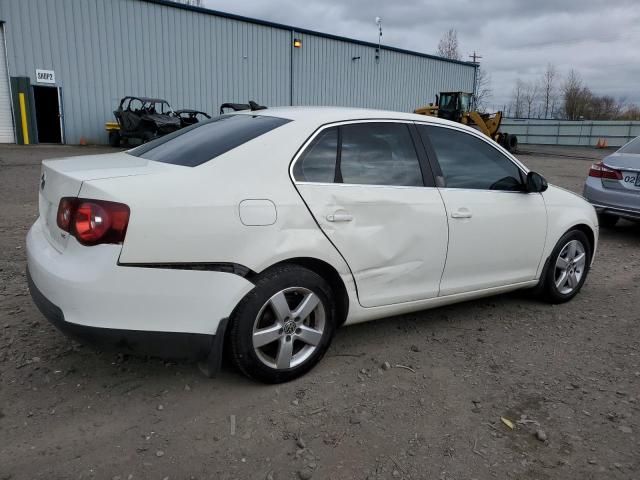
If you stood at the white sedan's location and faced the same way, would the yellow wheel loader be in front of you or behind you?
in front

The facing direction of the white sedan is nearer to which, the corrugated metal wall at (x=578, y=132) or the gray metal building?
the corrugated metal wall

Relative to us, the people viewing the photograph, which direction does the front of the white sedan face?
facing away from the viewer and to the right of the viewer

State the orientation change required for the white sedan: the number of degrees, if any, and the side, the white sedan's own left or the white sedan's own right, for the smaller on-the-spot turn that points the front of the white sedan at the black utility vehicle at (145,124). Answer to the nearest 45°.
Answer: approximately 45° to the white sedan's own left

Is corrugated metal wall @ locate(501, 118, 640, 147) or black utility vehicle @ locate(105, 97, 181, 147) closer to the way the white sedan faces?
the corrugated metal wall

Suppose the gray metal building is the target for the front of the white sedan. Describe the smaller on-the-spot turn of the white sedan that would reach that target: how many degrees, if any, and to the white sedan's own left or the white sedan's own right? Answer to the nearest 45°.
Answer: approximately 45° to the white sedan's own left

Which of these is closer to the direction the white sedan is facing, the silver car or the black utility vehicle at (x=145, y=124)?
the silver car

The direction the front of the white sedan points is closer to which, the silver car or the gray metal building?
the silver car

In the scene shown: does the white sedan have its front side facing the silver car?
yes
